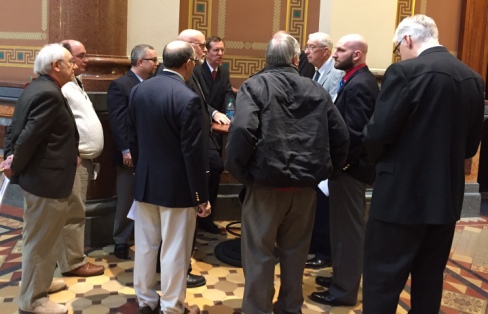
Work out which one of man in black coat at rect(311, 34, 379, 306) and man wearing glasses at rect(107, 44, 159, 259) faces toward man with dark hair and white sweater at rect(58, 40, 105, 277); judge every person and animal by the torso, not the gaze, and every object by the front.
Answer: the man in black coat

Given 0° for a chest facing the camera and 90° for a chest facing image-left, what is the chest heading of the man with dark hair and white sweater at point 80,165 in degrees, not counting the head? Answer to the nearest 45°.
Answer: approximately 270°

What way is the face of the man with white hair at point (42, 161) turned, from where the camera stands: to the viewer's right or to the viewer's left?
to the viewer's right

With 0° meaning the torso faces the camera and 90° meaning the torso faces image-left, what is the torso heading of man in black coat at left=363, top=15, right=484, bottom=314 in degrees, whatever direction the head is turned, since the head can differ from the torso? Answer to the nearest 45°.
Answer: approximately 135°

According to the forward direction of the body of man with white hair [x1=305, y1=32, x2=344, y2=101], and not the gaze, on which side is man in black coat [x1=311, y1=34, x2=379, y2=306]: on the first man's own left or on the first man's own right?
on the first man's own left

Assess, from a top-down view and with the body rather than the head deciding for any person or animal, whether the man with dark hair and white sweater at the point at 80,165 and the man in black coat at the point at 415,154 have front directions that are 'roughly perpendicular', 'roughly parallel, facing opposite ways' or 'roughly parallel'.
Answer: roughly perpendicular

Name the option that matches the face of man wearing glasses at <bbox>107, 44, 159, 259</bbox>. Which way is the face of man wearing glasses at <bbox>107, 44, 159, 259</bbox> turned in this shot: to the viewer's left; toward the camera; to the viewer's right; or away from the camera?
to the viewer's right

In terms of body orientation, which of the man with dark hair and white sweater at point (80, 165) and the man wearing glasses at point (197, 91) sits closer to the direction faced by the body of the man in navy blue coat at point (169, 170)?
the man wearing glasses

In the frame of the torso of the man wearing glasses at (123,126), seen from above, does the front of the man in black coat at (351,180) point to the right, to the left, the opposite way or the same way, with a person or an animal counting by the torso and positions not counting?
the opposite way

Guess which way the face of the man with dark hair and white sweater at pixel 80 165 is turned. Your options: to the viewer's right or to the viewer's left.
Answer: to the viewer's right

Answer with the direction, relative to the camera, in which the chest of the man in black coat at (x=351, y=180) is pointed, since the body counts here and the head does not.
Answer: to the viewer's left

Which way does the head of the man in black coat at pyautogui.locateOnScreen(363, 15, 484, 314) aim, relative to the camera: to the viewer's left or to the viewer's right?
to the viewer's left

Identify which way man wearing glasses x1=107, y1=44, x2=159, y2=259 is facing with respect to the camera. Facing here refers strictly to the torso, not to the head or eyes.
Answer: to the viewer's right

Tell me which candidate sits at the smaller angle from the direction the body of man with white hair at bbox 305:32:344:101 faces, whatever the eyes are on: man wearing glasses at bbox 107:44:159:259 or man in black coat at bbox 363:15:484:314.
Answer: the man wearing glasses

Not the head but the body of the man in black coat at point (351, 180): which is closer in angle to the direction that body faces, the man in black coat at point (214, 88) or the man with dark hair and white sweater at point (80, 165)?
the man with dark hair and white sweater
